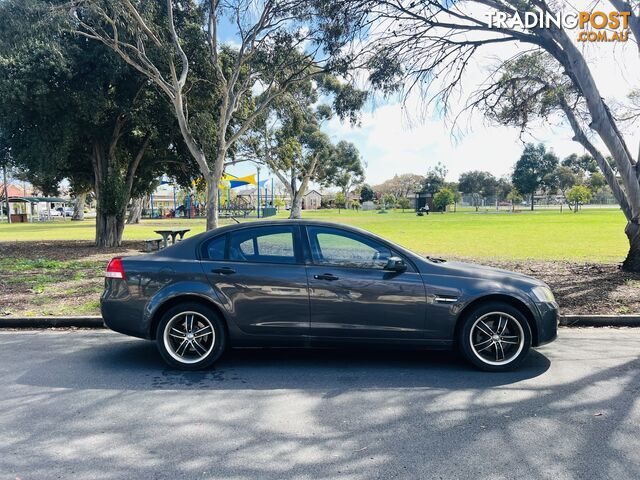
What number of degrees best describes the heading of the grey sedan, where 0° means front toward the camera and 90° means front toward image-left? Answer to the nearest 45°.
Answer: approximately 270°

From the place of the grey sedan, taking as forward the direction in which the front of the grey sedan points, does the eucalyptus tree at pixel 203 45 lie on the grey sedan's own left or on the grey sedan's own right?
on the grey sedan's own left
